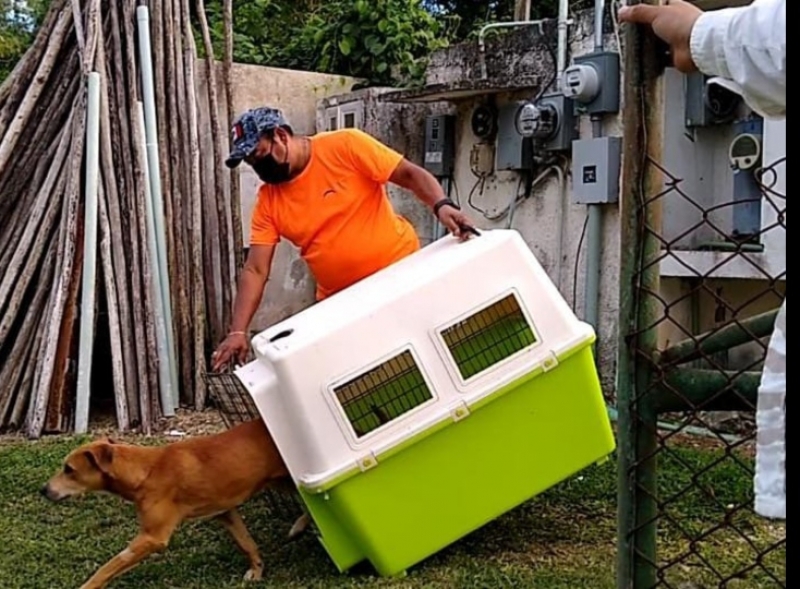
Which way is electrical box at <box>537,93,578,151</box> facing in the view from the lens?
facing the viewer and to the left of the viewer

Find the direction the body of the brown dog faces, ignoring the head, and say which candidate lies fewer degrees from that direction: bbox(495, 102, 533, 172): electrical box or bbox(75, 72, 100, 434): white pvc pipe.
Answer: the white pvc pipe

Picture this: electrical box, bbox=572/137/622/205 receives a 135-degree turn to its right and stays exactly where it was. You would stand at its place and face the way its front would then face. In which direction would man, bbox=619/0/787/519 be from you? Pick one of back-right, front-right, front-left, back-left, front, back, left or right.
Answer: back

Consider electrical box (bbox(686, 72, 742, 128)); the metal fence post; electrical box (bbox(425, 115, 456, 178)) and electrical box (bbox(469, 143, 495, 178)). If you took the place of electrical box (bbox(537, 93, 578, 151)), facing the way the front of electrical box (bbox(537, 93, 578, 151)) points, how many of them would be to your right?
2

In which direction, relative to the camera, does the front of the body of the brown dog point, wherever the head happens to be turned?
to the viewer's left

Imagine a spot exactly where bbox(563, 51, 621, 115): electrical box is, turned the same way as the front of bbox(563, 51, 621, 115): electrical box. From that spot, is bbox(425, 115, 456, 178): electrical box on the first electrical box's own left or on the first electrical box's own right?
on the first electrical box's own right
